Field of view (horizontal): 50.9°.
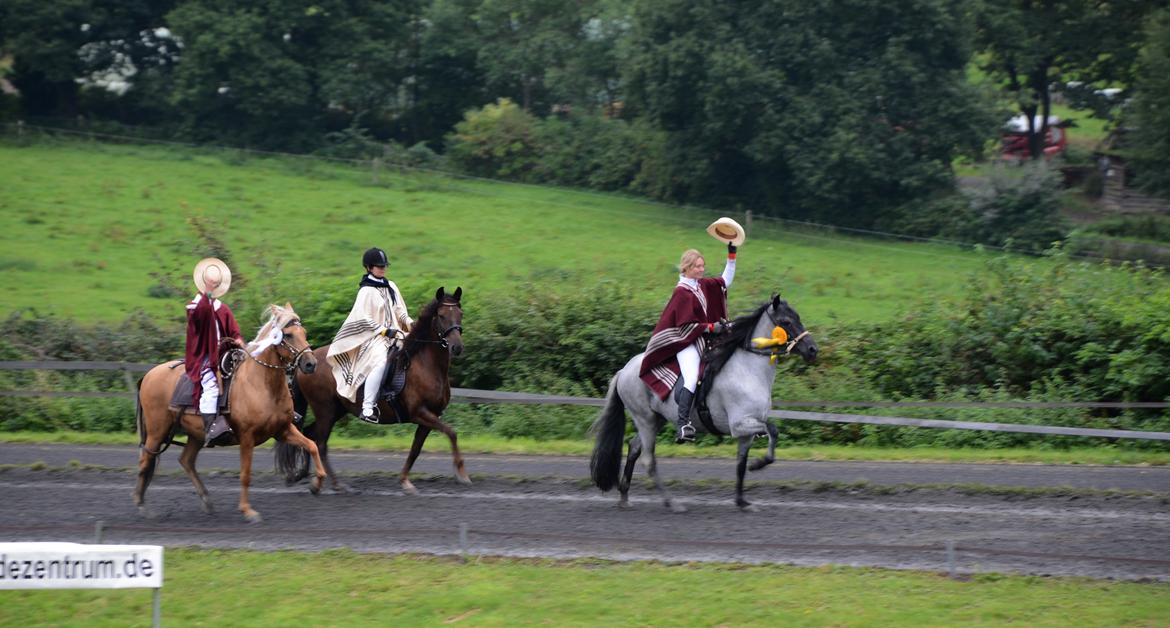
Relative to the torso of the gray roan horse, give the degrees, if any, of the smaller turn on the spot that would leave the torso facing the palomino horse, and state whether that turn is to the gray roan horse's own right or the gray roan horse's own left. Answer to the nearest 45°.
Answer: approximately 180°

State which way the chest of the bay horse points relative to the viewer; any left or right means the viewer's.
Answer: facing to the right of the viewer

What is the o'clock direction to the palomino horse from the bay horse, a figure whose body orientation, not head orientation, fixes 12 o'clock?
The palomino horse is roughly at 5 o'clock from the bay horse.

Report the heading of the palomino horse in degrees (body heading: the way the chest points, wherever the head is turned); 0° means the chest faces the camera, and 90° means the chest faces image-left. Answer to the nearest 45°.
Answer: approximately 315°

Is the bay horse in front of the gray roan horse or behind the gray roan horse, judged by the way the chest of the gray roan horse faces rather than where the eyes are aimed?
behind

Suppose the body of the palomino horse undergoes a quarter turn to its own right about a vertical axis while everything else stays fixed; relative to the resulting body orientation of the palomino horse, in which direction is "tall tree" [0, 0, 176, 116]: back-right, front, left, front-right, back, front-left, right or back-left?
back-right

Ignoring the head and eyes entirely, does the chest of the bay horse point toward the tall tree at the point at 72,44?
no

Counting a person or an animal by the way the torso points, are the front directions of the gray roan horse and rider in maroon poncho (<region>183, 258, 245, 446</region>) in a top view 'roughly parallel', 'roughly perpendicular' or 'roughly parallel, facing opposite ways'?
roughly parallel

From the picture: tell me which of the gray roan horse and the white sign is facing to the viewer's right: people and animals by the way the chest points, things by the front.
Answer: the gray roan horse

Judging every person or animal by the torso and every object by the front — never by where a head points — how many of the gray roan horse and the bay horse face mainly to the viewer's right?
2

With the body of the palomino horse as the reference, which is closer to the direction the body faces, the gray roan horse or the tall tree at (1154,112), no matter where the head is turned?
the gray roan horse

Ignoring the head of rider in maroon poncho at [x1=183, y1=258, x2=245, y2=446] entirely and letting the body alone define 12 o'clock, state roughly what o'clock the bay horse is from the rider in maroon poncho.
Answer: The bay horse is roughly at 10 o'clock from the rider in maroon poncho.

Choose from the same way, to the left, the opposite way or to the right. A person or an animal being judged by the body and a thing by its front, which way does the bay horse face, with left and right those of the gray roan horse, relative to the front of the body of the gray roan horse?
the same way

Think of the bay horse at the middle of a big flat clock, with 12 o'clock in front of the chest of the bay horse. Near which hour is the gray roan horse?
The gray roan horse is roughly at 1 o'clock from the bay horse.

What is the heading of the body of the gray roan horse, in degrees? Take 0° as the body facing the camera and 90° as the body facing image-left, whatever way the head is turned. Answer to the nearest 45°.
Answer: approximately 270°

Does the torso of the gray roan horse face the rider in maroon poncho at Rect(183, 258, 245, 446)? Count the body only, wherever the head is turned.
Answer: no

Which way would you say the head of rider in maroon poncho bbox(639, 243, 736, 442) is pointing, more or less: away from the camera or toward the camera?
toward the camera

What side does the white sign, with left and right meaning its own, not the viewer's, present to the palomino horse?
back
